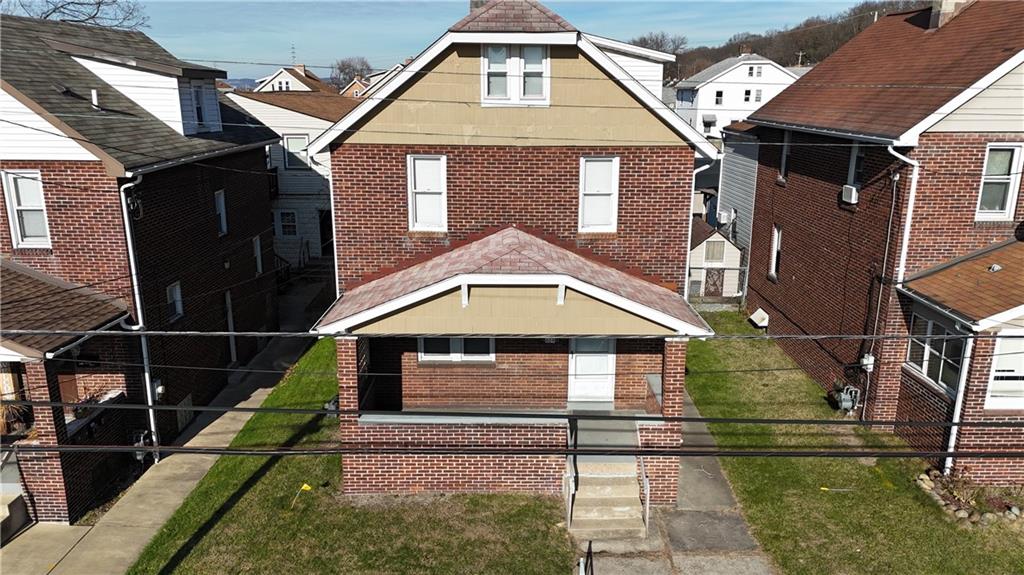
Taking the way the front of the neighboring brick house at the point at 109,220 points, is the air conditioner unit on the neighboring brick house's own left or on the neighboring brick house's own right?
on the neighboring brick house's own left

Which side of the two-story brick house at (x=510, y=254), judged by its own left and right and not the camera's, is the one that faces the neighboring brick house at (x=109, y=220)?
right

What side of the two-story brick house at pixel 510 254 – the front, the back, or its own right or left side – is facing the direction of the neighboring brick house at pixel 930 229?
left

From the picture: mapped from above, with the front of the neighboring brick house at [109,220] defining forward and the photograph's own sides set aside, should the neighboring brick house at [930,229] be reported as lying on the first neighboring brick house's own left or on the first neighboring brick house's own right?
on the first neighboring brick house's own left

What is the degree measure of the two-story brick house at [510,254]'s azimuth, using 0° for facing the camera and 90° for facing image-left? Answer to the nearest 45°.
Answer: approximately 0°

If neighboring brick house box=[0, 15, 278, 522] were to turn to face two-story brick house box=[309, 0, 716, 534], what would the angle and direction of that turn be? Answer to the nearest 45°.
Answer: approximately 90° to its left

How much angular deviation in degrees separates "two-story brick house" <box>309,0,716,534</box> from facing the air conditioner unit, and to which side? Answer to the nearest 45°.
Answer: approximately 90° to its left

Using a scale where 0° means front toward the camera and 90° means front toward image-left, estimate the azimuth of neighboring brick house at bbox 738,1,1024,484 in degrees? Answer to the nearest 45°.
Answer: approximately 315°

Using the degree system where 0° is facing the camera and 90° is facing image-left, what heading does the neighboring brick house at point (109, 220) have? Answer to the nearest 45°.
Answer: approximately 45°

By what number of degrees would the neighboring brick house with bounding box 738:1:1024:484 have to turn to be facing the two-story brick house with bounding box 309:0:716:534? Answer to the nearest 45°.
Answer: approximately 90° to its right

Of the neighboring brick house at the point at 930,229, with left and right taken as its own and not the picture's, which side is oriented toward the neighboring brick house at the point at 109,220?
right
